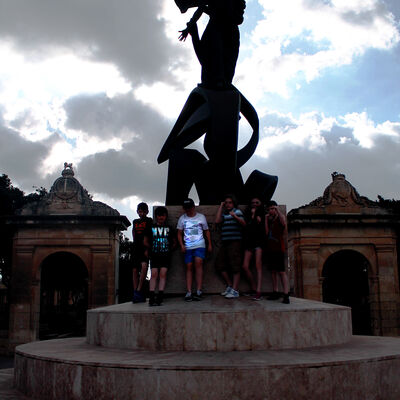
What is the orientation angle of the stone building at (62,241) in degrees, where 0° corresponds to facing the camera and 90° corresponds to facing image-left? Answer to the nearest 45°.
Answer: approximately 0°

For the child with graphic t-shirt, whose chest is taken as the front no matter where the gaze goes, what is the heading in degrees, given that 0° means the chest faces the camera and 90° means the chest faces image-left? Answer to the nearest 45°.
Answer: approximately 0°

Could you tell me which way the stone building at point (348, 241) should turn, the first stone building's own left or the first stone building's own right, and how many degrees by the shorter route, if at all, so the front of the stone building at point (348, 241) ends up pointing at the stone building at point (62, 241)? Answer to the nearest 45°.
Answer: approximately 90° to the first stone building's own right

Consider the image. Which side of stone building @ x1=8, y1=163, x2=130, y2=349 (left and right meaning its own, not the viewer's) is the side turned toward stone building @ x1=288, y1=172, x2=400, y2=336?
left
